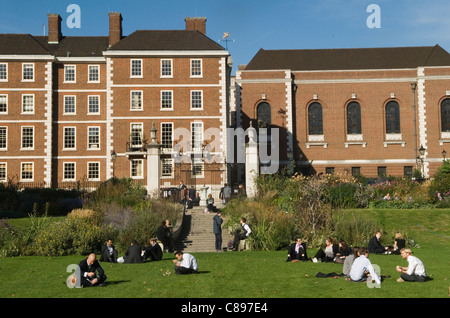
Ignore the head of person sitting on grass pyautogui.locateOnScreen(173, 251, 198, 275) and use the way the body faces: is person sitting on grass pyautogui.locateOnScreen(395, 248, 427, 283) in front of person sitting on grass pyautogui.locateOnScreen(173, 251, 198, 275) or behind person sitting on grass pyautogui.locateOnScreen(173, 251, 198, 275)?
behind

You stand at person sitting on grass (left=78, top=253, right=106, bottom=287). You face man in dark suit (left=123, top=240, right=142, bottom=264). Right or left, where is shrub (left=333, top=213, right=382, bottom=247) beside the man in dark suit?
right

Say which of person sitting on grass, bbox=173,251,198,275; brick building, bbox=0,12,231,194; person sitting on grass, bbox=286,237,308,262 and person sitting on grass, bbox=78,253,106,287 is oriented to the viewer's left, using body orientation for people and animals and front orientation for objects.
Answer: person sitting on grass, bbox=173,251,198,275

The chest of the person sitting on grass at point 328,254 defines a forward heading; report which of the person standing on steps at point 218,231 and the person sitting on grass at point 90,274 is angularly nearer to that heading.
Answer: the person sitting on grass

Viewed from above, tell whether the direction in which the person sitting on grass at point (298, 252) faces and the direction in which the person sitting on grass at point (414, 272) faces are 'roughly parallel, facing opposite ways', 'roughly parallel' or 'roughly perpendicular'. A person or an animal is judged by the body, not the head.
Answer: roughly perpendicular

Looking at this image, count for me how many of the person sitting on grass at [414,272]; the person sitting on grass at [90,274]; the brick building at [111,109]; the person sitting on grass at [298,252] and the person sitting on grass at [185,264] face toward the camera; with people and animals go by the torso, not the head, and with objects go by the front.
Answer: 3

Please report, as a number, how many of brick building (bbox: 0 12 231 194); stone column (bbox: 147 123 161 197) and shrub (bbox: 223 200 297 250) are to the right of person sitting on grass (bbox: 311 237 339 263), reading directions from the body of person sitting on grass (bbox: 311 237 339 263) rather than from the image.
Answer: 3

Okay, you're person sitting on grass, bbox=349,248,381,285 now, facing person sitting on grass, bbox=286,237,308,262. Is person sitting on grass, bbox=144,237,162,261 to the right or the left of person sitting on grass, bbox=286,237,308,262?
left

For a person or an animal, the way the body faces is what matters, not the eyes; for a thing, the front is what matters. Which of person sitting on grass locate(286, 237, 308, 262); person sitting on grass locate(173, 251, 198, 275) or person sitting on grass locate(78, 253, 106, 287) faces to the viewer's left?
person sitting on grass locate(173, 251, 198, 275)

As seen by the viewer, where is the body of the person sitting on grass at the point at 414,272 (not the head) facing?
to the viewer's left

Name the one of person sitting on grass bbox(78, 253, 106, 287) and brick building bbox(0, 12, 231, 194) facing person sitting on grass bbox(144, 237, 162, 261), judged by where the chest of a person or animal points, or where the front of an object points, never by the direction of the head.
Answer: the brick building

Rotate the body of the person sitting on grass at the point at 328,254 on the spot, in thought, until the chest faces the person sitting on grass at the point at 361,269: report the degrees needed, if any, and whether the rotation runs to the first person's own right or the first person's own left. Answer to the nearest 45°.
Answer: approximately 45° to the first person's own left

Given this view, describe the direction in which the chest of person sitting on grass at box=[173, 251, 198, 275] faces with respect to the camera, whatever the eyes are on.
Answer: to the viewer's left
